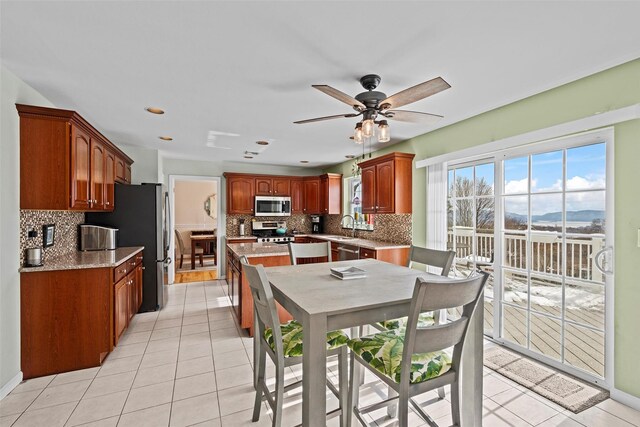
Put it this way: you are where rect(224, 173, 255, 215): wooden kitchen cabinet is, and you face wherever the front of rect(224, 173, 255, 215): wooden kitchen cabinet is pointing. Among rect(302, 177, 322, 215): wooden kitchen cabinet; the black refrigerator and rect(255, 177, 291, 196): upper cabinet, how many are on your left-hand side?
2

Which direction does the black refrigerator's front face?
to the viewer's right

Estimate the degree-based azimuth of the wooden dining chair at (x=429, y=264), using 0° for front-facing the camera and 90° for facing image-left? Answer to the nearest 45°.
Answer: approximately 45°

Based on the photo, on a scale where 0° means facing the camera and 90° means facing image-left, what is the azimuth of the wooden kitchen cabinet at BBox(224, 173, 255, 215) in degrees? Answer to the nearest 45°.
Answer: approximately 0°

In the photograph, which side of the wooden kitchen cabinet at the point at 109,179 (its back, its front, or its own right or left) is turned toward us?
right

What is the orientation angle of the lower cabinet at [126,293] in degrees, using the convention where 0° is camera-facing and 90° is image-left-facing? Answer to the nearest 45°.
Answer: approximately 270°

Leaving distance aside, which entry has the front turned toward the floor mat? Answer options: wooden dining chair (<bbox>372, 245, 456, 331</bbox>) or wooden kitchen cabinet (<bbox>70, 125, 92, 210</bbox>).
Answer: the wooden kitchen cabinet

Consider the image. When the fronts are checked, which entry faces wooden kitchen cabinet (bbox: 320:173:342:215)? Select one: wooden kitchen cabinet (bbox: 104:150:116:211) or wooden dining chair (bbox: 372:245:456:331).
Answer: wooden kitchen cabinet (bbox: 104:150:116:211)

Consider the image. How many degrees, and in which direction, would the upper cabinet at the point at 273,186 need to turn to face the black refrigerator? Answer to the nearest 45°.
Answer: approximately 45° to its right
